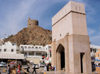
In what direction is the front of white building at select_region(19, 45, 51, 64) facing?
toward the camera

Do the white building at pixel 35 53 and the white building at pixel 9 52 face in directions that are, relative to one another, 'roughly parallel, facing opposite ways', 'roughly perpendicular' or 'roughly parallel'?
roughly parallel

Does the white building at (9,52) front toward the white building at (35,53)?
no

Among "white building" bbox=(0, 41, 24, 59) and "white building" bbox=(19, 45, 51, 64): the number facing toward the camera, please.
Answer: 2

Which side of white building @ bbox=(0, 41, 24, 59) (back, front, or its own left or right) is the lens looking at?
front
